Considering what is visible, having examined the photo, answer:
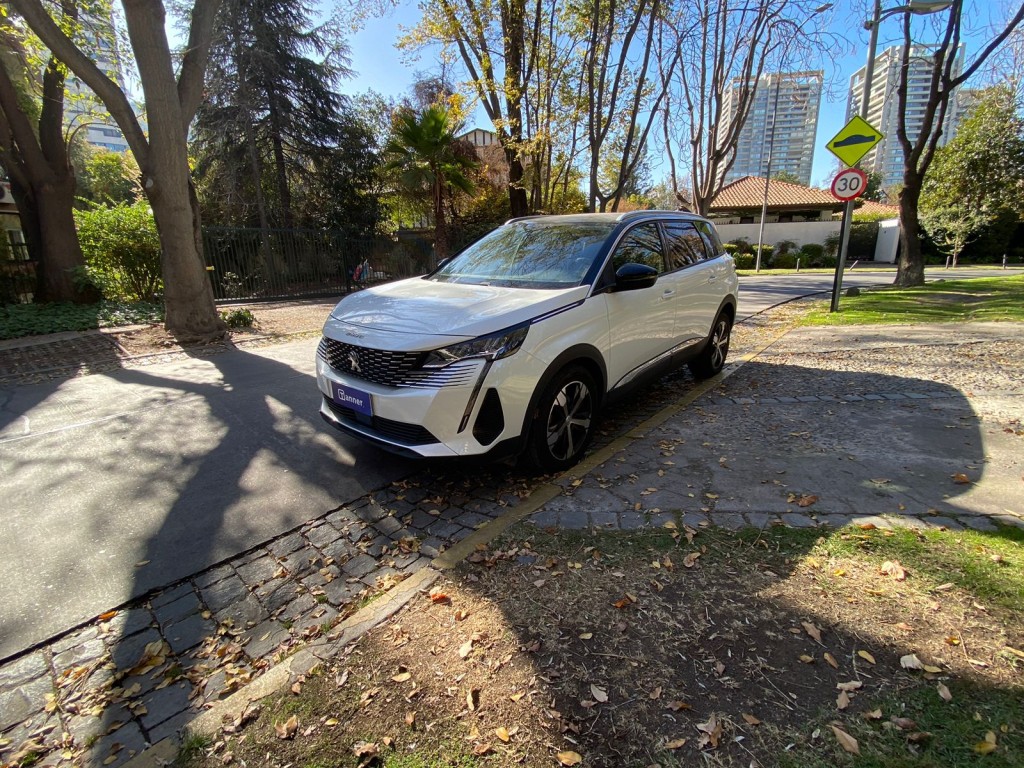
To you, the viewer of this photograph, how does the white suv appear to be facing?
facing the viewer and to the left of the viewer

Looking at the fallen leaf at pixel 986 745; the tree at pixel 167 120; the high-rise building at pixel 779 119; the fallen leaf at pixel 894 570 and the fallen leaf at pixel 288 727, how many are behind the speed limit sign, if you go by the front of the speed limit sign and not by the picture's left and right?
1

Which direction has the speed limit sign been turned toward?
toward the camera

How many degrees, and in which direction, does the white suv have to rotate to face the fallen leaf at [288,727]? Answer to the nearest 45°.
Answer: approximately 45° to its left

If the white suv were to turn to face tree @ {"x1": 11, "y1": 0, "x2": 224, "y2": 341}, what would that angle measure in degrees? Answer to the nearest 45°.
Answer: approximately 90° to its right

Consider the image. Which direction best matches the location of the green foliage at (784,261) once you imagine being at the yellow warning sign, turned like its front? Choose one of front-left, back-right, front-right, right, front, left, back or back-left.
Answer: back

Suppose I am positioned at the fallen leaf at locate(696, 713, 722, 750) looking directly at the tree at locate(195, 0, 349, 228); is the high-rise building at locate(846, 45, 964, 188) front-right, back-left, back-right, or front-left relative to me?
front-right

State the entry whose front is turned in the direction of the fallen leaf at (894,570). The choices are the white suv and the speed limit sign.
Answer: the speed limit sign

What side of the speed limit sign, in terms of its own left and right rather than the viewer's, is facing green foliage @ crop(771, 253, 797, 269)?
back

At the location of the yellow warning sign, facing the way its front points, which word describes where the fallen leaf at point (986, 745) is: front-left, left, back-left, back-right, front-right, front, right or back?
front

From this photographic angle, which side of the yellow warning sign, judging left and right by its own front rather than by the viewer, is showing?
front

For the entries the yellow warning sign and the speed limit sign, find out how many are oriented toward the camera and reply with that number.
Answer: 2

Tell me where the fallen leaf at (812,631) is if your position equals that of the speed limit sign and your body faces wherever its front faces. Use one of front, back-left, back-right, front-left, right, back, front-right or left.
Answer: front

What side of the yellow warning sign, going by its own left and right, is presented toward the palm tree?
right

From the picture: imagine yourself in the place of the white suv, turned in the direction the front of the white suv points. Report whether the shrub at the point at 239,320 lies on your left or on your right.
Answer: on your right

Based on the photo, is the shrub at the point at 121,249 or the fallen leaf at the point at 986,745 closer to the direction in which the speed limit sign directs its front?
the fallen leaf
